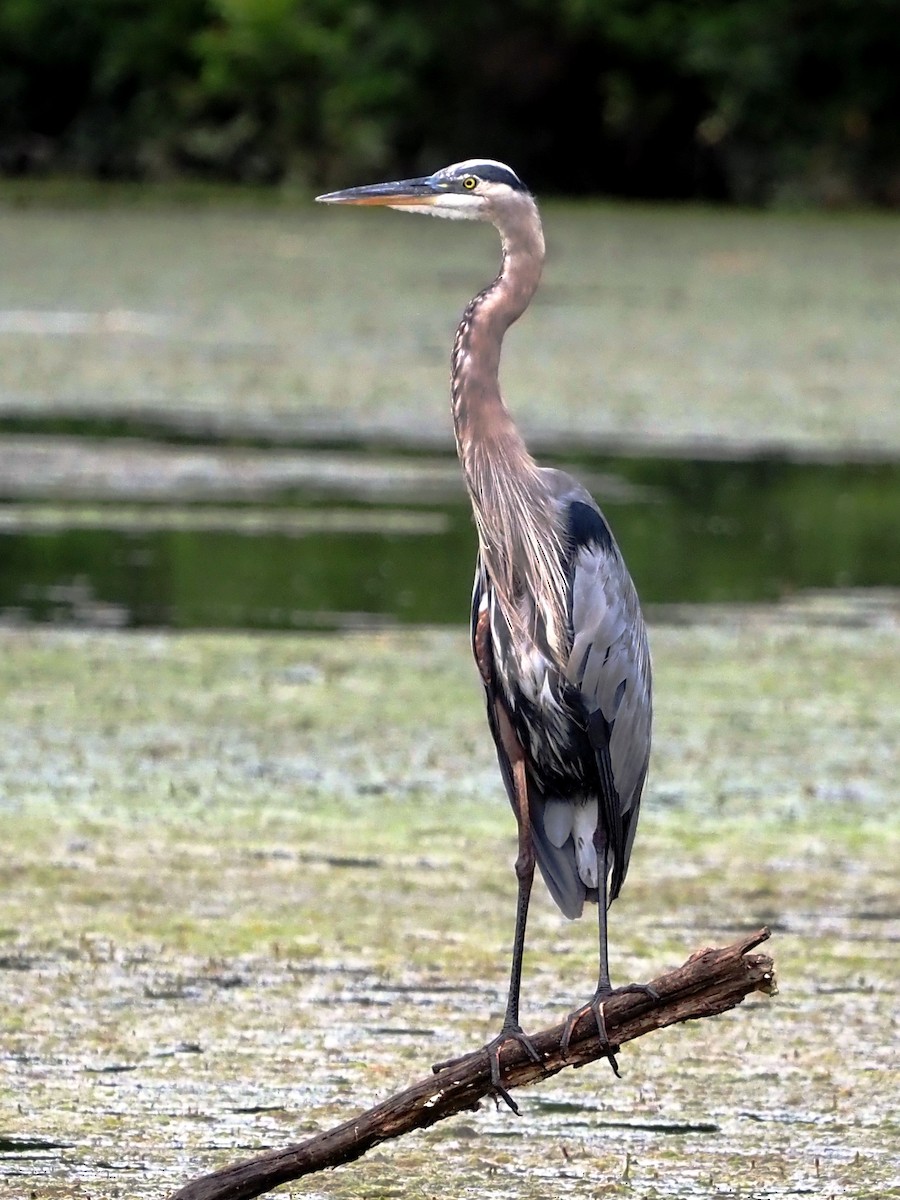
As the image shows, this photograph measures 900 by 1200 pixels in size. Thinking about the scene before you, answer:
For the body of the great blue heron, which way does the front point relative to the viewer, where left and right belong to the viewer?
facing the viewer and to the left of the viewer
